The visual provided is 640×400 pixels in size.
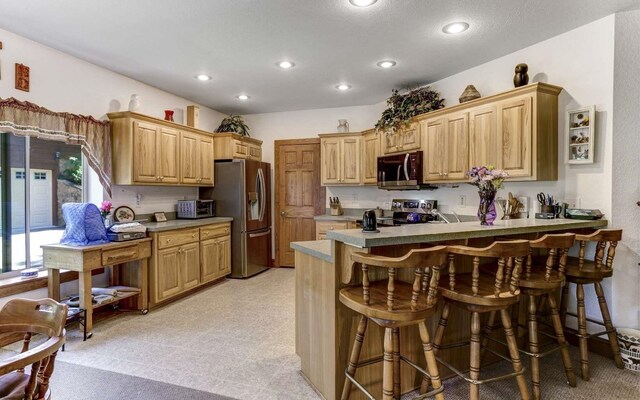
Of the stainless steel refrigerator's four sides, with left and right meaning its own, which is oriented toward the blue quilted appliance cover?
right

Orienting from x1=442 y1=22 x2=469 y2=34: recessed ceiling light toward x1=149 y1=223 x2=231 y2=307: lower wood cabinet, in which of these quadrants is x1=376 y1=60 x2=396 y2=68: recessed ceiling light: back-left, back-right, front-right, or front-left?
front-right

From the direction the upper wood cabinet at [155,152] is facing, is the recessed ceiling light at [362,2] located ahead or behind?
ahead

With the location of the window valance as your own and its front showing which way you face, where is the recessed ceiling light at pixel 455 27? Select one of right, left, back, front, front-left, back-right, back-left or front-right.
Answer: front

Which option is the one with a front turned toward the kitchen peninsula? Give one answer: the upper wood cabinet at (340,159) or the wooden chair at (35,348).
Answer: the upper wood cabinet

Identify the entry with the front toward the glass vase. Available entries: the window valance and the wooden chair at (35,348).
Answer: the window valance

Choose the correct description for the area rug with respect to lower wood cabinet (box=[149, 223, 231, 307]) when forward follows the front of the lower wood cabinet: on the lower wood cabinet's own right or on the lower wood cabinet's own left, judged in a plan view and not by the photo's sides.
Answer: on the lower wood cabinet's own right

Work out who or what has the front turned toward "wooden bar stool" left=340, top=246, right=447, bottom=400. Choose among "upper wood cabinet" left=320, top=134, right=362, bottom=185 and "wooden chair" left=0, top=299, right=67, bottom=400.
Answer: the upper wood cabinet

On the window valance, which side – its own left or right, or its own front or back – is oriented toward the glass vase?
front

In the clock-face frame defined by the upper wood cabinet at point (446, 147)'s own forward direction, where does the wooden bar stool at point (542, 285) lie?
The wooden bar stool is roughly at 10 o'clock from the upper wood cabinet.

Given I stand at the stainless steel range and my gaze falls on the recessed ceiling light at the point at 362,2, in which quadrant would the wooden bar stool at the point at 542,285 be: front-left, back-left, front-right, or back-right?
front-left

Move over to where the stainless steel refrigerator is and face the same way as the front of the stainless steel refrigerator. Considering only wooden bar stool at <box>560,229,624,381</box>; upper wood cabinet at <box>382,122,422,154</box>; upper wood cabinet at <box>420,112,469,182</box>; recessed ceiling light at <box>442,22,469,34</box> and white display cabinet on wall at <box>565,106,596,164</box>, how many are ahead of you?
5

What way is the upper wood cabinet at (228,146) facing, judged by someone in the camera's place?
facing the viewer and to the right of the viewer
